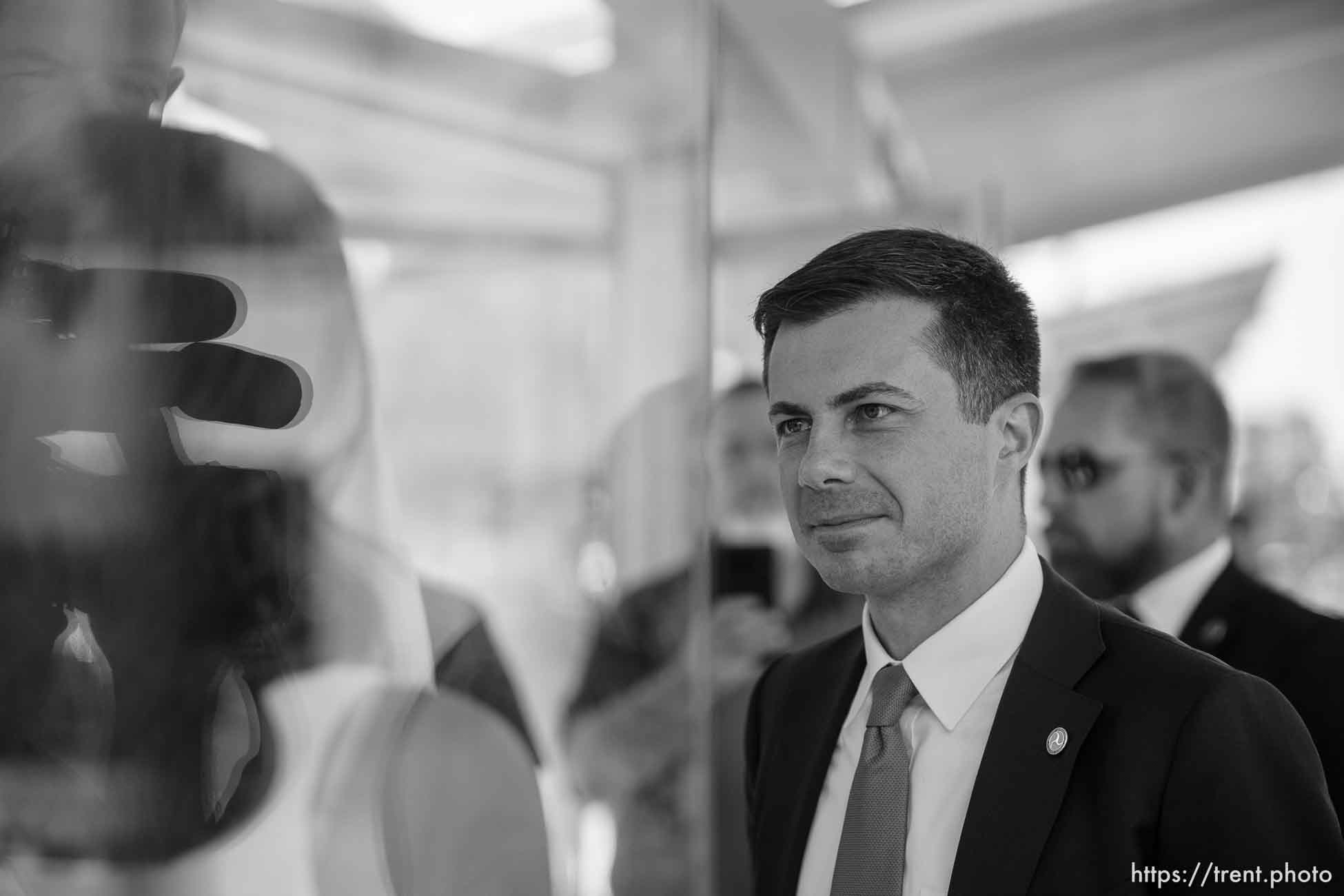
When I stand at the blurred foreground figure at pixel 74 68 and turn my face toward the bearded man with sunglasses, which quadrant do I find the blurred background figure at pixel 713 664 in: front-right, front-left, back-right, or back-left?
front-left

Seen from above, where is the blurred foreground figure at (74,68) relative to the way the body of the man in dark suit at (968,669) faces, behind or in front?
in front

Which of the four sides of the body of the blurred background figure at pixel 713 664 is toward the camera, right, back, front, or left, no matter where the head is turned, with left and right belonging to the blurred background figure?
front

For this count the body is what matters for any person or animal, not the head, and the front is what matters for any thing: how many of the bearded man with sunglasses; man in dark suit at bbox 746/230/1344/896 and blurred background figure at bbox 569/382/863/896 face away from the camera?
0

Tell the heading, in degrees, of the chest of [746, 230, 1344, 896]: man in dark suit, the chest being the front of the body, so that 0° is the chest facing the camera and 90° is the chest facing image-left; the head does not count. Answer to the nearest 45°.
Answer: approximately 45°

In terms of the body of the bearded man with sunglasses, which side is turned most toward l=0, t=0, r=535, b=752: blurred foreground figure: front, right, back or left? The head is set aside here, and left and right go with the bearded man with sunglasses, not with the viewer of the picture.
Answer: front

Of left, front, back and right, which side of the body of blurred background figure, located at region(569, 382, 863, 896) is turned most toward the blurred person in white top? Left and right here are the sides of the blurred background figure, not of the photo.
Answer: front

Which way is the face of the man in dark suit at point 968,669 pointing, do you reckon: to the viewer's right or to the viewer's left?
to the viewer's left

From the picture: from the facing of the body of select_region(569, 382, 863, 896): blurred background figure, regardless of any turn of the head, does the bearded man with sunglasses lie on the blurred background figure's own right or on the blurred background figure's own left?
on the blurred background figure's own left

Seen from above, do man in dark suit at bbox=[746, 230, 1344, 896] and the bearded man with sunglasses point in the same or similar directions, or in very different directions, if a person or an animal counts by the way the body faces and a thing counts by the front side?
same or similar directions

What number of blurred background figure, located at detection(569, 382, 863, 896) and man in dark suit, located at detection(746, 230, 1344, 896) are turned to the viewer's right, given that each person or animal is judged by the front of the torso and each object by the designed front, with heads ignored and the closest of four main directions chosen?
0

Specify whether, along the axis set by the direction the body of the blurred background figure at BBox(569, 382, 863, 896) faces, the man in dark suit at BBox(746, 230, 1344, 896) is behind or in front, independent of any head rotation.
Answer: in front
